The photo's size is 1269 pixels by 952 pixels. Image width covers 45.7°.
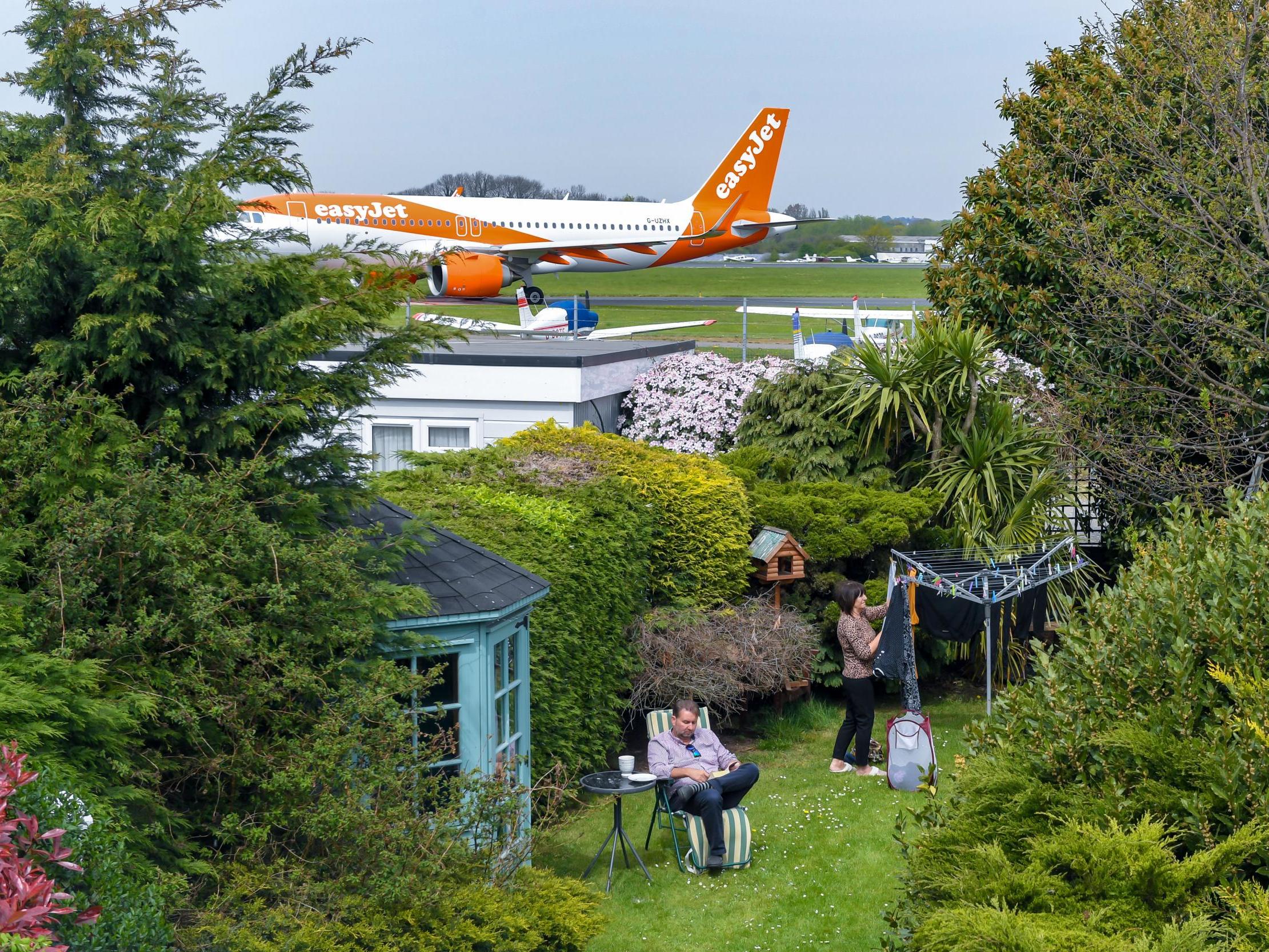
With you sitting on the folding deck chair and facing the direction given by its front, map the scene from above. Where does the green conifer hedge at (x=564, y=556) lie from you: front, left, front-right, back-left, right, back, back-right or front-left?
back

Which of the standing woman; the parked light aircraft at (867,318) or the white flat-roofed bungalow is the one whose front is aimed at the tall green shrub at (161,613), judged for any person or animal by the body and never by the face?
the white flat-roofed bungalow

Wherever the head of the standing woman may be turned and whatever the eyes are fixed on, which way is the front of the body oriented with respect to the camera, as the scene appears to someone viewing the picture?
to the viewer's right

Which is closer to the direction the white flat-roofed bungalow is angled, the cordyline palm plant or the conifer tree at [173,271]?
the conifer tree

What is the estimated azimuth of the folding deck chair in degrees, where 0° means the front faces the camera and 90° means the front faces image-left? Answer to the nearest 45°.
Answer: approximately 315°

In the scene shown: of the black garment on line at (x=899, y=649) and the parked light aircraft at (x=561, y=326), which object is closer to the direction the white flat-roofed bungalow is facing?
the black garment on line

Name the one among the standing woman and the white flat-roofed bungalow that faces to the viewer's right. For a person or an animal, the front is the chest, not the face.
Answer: the standing woman

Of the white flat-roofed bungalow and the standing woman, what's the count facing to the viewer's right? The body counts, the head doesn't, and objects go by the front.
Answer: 1

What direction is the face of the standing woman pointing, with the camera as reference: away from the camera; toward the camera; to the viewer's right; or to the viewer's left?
to the viewer's right

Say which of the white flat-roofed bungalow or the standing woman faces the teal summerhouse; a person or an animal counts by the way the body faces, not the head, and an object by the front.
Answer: the white flat-roofed bungalow
